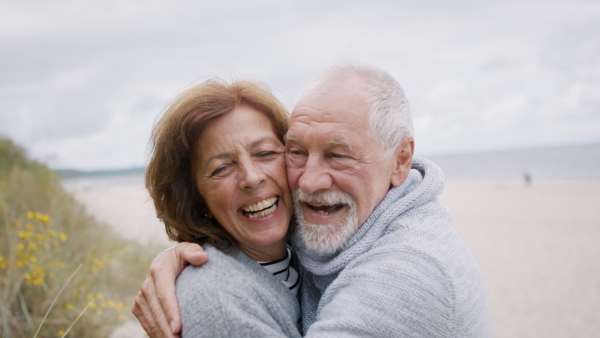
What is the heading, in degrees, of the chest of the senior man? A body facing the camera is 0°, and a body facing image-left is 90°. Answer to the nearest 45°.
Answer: approximately 45°

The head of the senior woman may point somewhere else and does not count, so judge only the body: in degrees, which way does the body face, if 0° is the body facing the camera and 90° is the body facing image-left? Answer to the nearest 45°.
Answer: approximately 315°

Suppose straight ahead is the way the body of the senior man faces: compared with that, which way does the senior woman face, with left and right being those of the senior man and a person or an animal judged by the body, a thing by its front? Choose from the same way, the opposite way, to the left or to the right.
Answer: to the left

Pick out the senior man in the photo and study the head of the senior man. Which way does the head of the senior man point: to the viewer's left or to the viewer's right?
to the viewer's left
